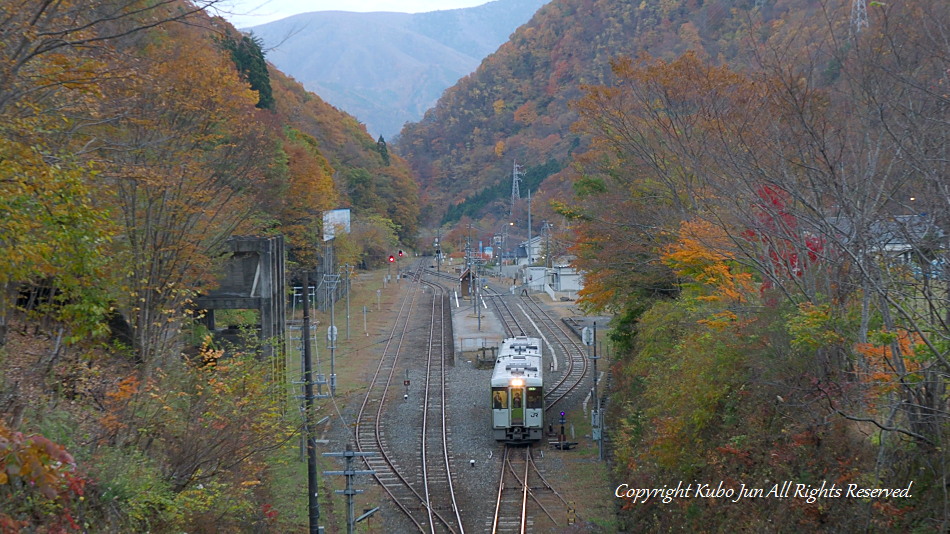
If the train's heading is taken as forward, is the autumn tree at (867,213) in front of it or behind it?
in front

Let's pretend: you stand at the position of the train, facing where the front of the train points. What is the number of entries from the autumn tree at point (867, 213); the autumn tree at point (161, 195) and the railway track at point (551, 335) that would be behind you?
1

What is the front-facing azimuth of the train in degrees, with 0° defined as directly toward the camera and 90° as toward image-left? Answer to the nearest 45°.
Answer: approximately 0°

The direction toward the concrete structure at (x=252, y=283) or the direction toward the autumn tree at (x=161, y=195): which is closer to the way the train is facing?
the autumn tree

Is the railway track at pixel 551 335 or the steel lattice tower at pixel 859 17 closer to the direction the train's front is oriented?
the steel lattice tower

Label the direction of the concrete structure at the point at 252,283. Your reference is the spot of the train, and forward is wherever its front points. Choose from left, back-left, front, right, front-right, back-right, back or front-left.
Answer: right

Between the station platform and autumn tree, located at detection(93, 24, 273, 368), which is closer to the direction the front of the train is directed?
the autumn tree

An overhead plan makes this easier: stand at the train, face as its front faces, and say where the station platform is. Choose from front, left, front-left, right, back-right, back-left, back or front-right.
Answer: back

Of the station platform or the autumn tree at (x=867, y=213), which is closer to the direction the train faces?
the autumn tree

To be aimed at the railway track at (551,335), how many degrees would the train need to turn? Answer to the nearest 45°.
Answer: approximately 180°

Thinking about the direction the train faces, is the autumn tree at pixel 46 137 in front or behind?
in front
